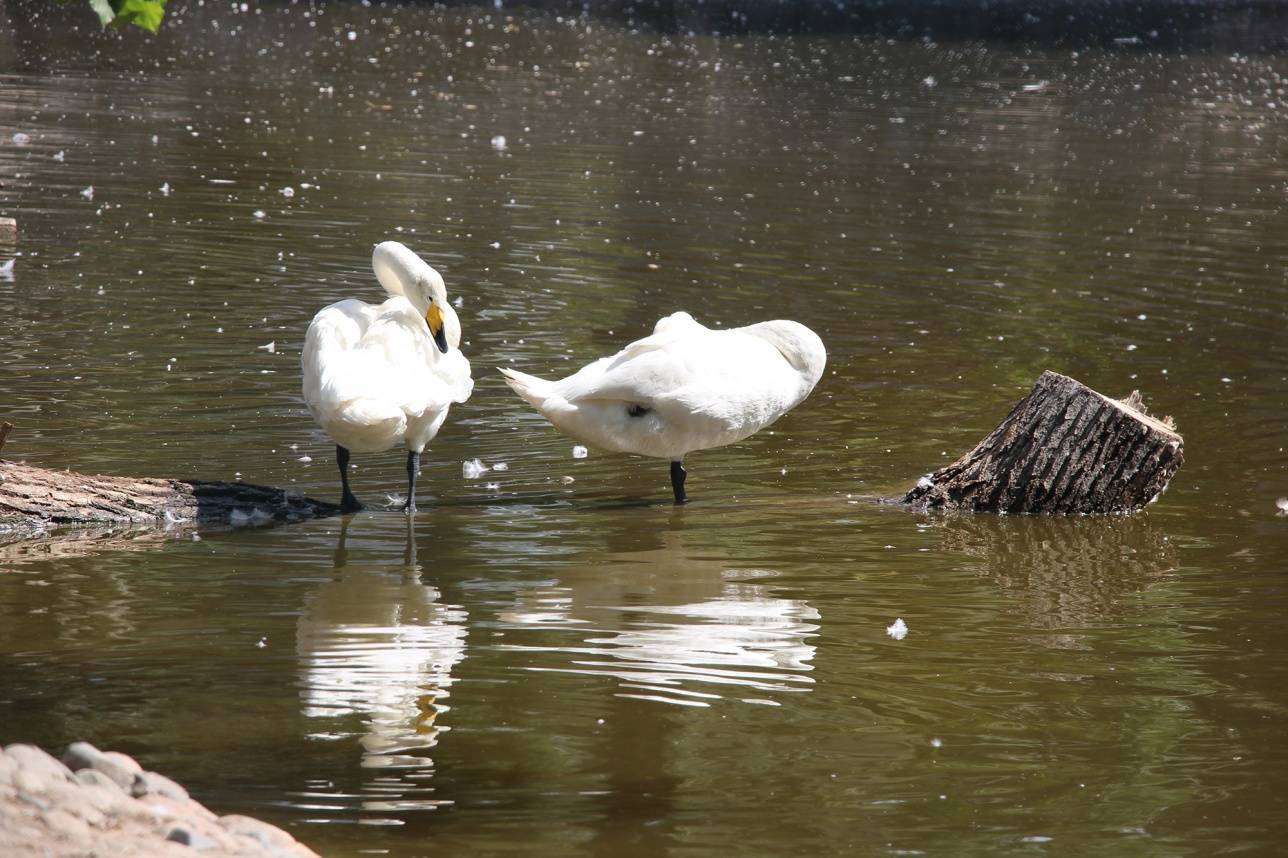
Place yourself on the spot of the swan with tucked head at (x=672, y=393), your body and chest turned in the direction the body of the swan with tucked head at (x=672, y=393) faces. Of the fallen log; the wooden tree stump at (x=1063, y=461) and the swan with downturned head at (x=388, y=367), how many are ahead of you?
1

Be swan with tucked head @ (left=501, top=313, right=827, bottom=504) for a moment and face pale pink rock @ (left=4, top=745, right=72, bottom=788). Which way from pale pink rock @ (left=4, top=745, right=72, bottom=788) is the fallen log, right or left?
right

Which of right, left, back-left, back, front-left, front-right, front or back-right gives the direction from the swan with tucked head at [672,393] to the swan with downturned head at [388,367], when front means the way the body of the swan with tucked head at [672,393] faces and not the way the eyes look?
back

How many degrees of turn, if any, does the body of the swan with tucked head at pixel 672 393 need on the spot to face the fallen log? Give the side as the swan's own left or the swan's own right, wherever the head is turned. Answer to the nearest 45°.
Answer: approximately 180°

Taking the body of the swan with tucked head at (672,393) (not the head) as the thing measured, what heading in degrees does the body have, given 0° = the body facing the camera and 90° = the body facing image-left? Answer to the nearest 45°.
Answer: approximately 270°

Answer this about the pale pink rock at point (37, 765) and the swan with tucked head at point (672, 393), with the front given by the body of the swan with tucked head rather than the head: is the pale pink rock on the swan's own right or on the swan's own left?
on the swan's own right

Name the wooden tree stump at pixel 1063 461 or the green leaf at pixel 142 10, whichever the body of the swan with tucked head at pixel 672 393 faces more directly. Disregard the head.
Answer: the wooden tree stump

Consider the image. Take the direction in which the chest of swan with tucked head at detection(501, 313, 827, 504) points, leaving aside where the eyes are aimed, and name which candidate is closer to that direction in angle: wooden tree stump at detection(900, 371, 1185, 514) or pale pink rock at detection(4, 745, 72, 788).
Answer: the wooden tree stump

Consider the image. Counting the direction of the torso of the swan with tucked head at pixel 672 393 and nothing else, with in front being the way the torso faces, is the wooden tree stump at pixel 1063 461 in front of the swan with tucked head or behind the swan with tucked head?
in front

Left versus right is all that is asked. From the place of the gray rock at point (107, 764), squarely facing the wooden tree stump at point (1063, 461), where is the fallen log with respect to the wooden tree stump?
left

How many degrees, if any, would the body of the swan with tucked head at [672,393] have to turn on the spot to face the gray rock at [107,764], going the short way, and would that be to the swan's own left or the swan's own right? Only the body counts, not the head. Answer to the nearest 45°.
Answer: approximately 90° to the swan's own right
